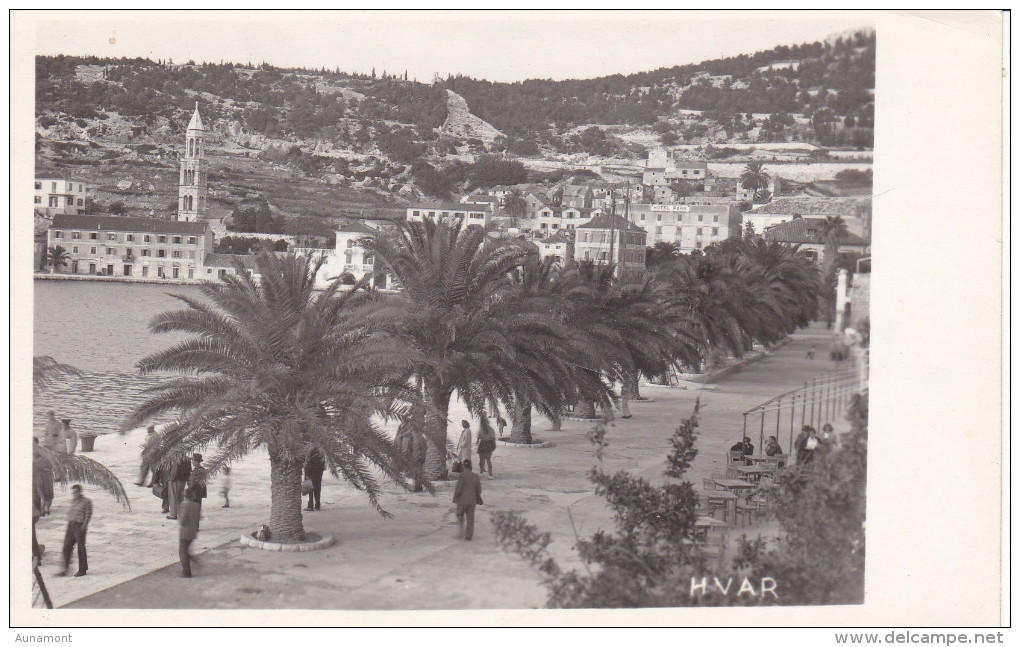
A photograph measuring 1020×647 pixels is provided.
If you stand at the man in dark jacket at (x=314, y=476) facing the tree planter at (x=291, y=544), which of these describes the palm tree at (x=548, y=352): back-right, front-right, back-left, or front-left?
back-left

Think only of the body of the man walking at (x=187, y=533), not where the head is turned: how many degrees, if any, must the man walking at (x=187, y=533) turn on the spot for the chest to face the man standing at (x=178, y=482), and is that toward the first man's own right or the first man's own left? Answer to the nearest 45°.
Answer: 0° — they already face them

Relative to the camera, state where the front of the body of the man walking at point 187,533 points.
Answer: away from the camera
